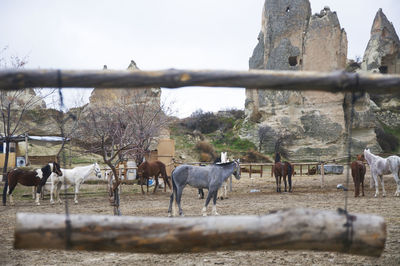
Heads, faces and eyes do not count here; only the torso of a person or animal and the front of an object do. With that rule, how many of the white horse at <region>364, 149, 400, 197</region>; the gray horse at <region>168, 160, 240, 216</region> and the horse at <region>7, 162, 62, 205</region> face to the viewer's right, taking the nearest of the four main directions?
2

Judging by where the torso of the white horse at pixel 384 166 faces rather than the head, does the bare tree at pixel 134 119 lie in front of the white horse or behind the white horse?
in front

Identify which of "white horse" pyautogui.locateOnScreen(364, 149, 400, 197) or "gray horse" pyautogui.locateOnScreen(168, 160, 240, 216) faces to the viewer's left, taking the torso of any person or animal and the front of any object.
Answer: the white horse

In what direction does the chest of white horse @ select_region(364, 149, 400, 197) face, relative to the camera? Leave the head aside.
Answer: to the viewer's left

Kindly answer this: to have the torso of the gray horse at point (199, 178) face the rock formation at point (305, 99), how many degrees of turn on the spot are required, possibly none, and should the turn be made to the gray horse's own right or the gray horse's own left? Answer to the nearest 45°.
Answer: approximately 90° to the gray horse's own left

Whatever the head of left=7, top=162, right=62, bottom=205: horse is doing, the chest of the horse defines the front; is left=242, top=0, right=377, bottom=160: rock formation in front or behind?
in front

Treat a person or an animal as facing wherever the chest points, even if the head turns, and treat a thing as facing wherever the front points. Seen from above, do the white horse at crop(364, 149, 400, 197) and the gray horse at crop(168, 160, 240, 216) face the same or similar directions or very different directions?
very different directions

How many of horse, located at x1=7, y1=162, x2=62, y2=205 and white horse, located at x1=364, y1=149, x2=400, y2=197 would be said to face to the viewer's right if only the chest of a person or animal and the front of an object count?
1

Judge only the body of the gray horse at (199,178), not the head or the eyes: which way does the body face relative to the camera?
to the viewer's right

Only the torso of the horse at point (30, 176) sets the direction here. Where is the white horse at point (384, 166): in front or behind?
in front

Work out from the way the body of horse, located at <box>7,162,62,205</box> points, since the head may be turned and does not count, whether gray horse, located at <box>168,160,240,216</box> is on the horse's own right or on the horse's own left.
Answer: on the horse's own right

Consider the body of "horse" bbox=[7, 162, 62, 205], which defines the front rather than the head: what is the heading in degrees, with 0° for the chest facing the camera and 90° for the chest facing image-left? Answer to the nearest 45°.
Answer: approximately 270°
